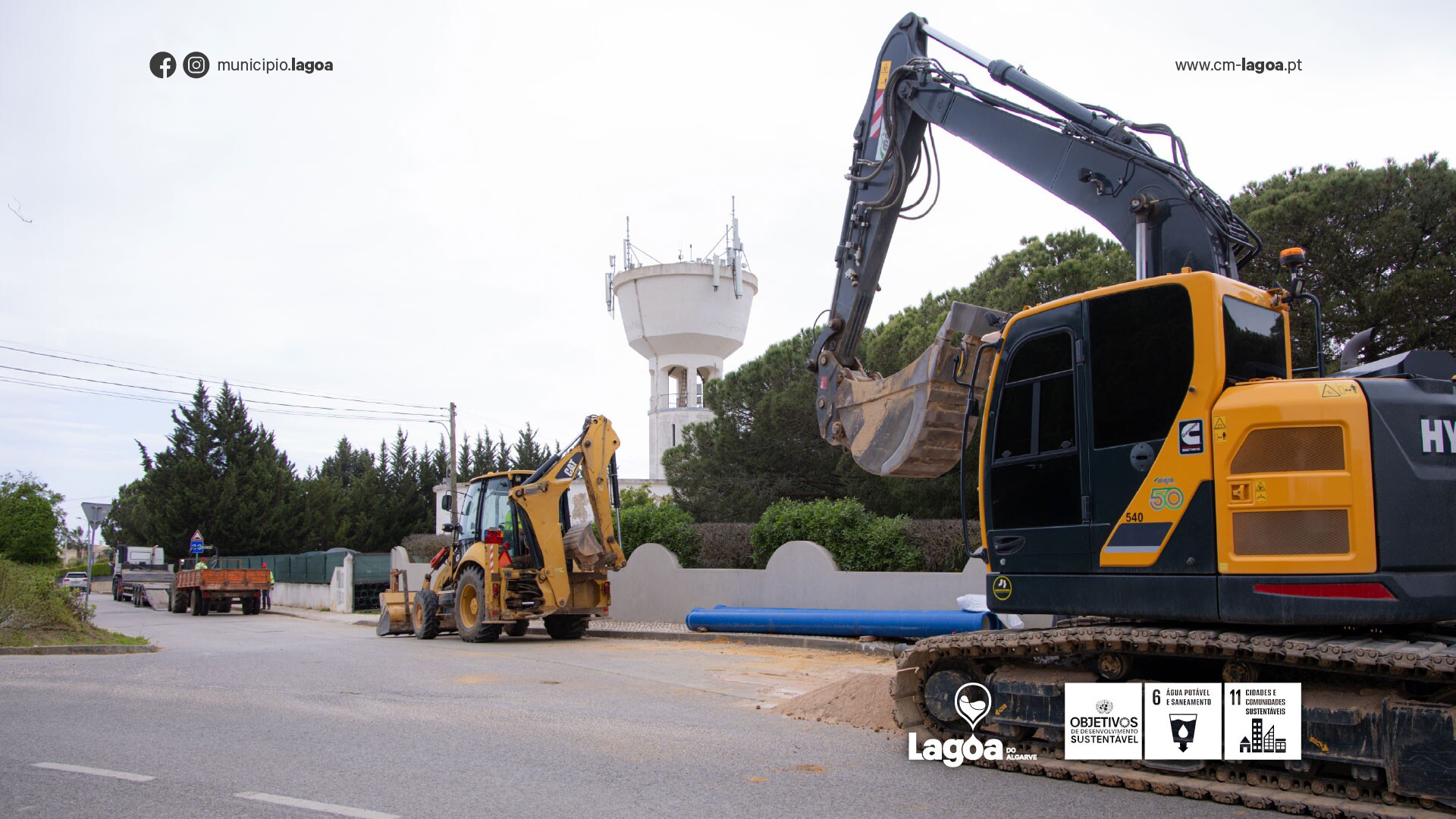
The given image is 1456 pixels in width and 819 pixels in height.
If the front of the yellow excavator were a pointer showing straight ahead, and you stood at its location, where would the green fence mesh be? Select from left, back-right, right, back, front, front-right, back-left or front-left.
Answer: front

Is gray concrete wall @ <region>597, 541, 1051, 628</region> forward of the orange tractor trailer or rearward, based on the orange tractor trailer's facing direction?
rearward

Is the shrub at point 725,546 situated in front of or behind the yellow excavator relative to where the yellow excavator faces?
in front

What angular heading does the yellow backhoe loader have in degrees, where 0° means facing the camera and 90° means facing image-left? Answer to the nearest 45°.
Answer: approximately 135°

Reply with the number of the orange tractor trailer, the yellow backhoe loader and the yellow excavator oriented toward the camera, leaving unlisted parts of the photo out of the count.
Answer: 0

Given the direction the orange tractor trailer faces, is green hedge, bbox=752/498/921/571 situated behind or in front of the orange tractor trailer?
behind

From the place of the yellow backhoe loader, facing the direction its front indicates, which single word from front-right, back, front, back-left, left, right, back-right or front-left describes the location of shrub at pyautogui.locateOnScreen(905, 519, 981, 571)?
back-right

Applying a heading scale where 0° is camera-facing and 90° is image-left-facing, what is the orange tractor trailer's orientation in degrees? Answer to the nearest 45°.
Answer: approximately 135°

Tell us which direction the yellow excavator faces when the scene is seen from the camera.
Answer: facing away from the viewer and to the left of the viewer

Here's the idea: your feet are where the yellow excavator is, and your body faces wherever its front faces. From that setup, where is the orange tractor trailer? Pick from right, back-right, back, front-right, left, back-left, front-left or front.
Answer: front

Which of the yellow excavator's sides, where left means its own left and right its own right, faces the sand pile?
front

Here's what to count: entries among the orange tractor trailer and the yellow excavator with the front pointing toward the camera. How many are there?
0
